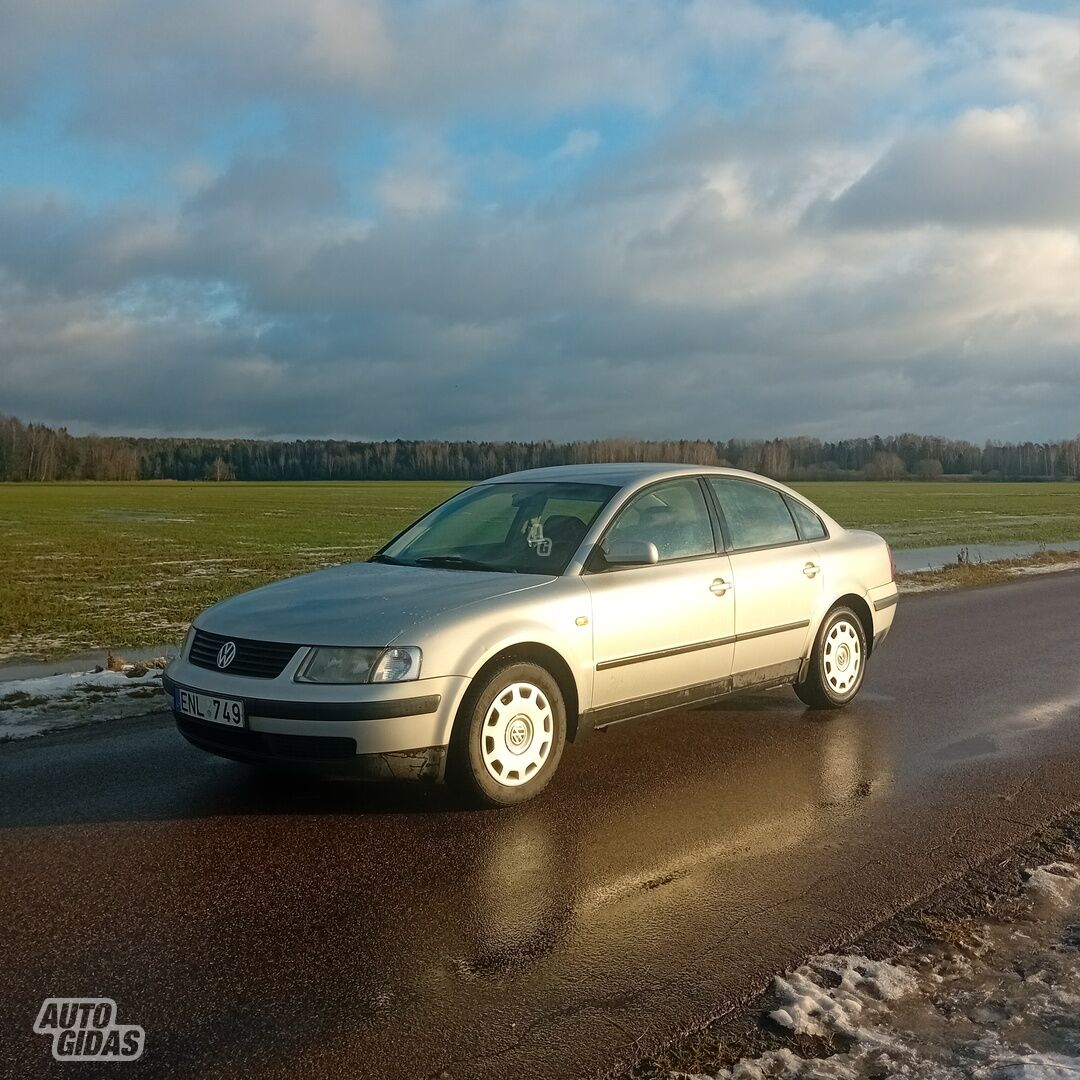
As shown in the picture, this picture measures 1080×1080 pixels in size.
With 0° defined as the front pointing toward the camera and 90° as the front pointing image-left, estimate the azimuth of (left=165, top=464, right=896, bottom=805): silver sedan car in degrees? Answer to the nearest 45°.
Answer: approximately 45°
